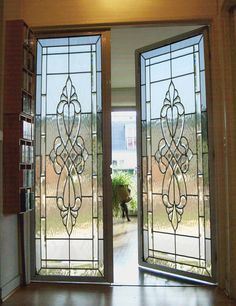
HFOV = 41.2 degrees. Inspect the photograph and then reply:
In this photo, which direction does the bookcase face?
to the viewer's right

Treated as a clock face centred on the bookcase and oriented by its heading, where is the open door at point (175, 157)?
The open door is roughly at 12 o'clock from the bookcase.
